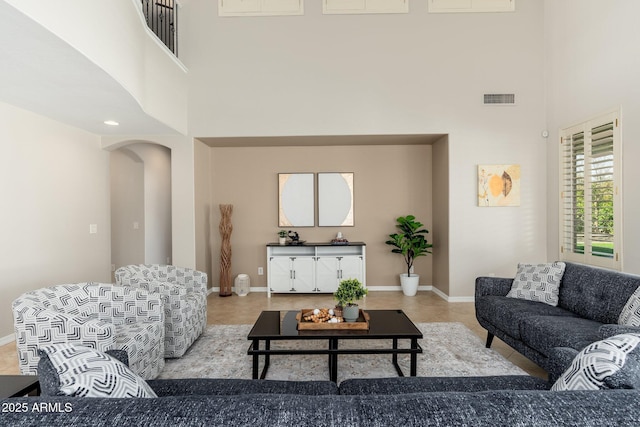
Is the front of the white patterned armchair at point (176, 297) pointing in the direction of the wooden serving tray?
yes

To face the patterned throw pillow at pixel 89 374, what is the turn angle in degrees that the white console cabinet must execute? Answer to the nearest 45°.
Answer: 0° — it already faces it

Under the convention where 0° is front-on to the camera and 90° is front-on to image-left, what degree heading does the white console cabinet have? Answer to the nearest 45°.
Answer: approximately 0°

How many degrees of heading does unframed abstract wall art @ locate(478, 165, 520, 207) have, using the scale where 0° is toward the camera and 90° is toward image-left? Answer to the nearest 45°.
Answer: approximately 0°

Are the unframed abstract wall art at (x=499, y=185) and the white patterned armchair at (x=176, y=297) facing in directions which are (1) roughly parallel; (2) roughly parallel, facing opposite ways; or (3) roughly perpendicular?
roughly perpendicular

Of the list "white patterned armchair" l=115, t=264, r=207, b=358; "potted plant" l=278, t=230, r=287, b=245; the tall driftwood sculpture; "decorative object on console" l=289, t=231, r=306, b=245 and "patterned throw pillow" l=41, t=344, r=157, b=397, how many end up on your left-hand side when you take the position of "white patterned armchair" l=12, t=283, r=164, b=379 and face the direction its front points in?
4

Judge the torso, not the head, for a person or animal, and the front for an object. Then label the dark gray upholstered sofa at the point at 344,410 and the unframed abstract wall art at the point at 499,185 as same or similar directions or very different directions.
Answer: very different directions

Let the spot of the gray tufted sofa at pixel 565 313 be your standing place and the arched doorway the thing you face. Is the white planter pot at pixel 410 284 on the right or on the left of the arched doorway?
right

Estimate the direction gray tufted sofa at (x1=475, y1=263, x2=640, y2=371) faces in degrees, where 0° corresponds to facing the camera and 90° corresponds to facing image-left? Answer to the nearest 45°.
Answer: approximately 45°

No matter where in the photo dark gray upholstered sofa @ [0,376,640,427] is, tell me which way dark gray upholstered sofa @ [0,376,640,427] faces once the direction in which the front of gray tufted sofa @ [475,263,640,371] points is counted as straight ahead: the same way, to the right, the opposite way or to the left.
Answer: to the right
